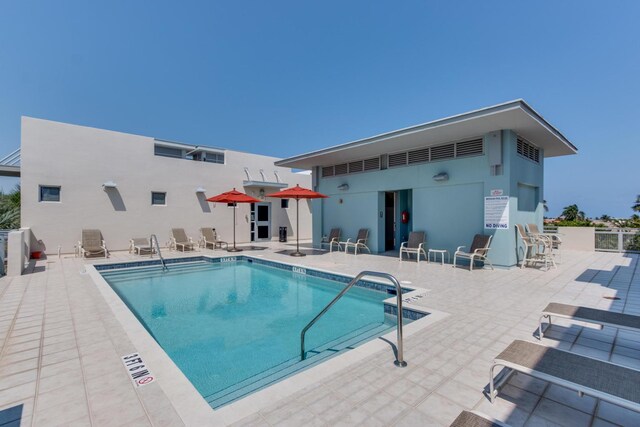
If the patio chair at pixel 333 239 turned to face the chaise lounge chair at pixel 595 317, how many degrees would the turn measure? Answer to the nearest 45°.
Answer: approximately 45° to its left

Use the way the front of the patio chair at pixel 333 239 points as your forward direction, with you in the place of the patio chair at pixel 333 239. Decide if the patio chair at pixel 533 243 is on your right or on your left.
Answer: on your left

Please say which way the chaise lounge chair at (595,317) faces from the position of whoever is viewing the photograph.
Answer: facing to the left of the viewer

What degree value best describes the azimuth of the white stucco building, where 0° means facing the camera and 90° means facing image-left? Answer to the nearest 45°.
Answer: approximately 315°

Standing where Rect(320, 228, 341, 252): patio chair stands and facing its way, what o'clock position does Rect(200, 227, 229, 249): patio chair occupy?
Rect(200, 227, 229, 249): patio chair is roughly at 2 o'clock from Rect(320, 228, 341, 252): patio chair.

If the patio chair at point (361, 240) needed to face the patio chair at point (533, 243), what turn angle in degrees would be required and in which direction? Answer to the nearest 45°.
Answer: approximately 90° to its left

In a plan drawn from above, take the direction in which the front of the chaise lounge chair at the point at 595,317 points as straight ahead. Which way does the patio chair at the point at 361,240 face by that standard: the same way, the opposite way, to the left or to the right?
to the left

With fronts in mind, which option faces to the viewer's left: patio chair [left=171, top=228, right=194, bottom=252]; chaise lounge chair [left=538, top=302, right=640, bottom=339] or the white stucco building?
the chaise lounge chair

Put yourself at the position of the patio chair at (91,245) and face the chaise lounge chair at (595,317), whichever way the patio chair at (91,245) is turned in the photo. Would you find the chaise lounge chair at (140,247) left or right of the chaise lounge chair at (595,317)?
left
